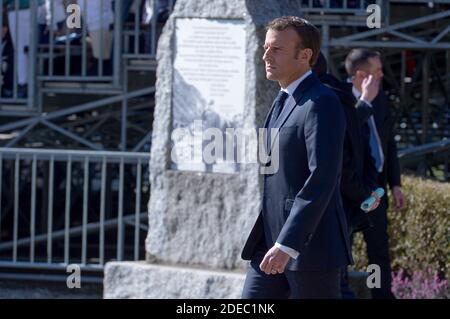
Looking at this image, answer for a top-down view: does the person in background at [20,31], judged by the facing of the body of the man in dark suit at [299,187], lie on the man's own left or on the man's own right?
on the man's own right

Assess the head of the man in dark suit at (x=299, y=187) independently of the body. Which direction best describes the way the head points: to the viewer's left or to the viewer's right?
to the viewer's left

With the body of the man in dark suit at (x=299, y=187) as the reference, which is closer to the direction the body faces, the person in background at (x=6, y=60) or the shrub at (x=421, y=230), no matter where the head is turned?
the person in background

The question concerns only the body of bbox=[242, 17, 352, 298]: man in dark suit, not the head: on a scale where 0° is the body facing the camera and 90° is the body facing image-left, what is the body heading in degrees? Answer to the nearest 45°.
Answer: approximately 90°
